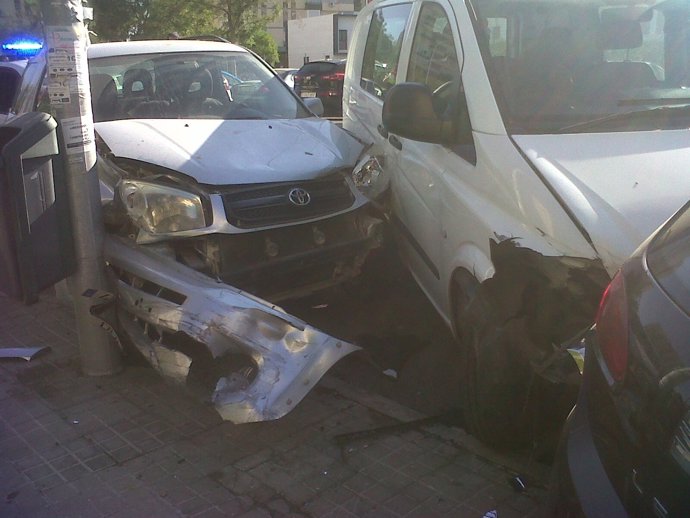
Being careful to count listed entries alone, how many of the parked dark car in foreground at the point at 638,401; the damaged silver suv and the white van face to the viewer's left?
0

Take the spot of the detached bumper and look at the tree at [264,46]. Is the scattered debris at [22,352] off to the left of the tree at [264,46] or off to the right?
left

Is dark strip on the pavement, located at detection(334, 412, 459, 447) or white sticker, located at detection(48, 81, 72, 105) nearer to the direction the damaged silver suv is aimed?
the dark strip on the pavement

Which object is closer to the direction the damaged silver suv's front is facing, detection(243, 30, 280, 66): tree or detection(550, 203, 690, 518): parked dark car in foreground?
the parked dark car in foreground

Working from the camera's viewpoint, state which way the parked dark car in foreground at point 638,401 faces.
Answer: facing away from the viewer and to the right of the viewer

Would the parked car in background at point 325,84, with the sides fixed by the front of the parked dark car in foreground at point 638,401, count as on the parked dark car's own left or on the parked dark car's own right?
on the parked dark car's own left

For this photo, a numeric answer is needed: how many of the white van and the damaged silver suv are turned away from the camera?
0

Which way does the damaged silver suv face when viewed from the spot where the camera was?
facing the viewer and to the right of the viewer

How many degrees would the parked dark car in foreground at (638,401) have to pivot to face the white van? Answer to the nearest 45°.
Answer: approximately 45° to its left

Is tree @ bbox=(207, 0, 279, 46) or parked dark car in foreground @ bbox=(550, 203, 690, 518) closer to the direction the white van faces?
the parked dark car in foreground
